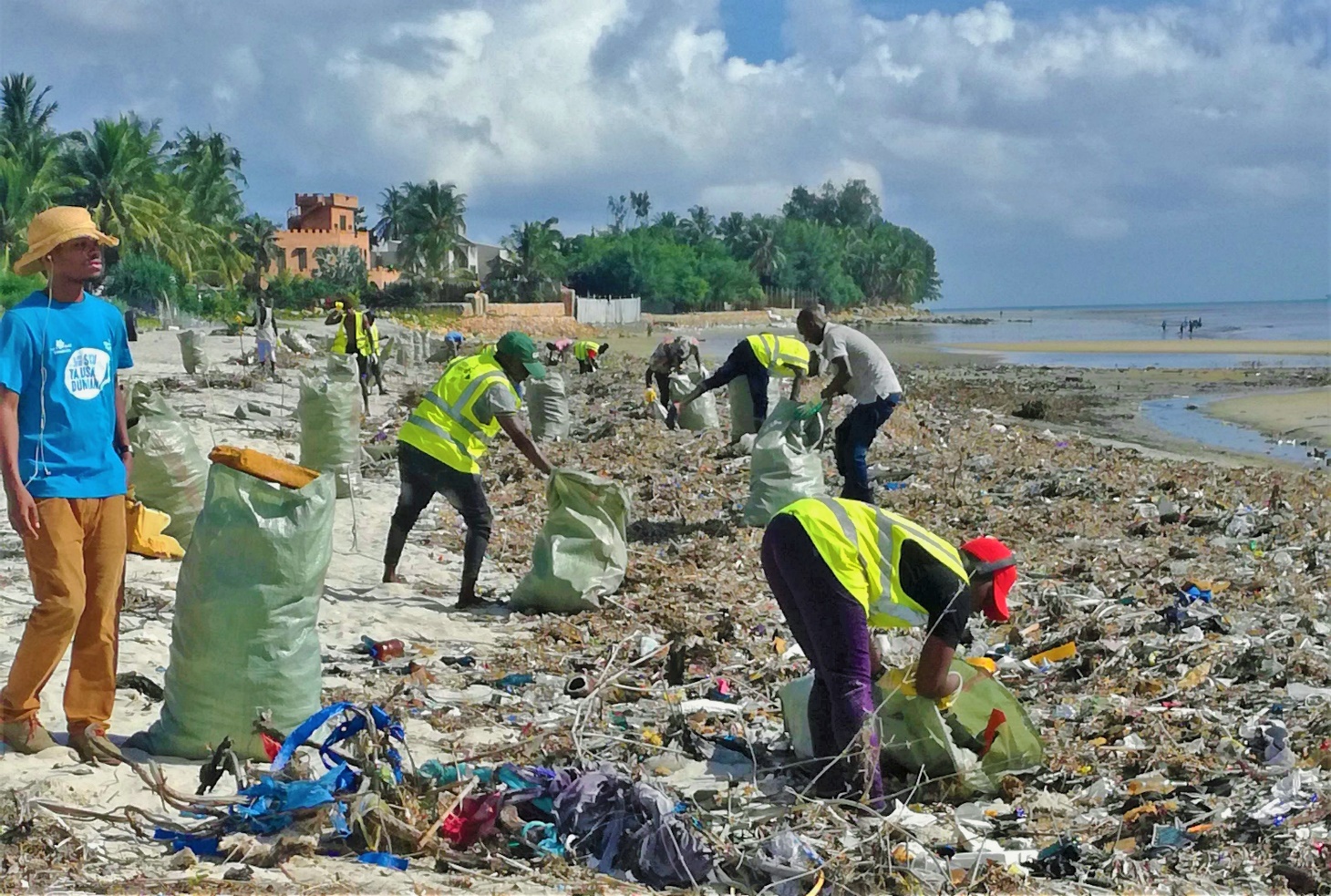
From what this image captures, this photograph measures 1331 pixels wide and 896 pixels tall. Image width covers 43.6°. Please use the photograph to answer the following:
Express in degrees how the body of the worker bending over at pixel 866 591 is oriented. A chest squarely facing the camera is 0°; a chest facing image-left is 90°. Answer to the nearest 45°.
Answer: approximately 270°

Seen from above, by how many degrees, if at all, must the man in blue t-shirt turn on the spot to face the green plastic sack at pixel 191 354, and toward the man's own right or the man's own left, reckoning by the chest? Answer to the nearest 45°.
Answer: approximately 135° to the man's own left

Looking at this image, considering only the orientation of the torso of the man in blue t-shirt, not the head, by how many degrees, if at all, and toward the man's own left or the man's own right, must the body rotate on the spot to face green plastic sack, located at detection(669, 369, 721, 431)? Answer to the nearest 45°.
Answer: approximately 90° to the man's own left

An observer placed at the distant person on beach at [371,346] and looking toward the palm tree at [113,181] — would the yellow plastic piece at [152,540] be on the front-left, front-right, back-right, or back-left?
back-left

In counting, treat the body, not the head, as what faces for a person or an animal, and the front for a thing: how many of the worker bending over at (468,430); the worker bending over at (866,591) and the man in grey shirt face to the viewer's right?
2

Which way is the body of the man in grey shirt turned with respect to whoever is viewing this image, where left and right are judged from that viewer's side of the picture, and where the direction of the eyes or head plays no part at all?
facing to the left of the viewer

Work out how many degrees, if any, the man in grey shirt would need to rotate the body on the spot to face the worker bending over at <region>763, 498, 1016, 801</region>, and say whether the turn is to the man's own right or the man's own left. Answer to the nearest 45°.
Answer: approximately 90° to the man's own left

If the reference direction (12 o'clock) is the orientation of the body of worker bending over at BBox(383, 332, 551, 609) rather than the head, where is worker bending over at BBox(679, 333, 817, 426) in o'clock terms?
worker bending over at BBox(679, 333, 817, 426) is roughly at 10 o'clock from worker bending over at BBox(383, 332, 551, 609).

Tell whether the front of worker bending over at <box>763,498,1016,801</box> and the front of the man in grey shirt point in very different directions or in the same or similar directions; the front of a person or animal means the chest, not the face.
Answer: very different directions

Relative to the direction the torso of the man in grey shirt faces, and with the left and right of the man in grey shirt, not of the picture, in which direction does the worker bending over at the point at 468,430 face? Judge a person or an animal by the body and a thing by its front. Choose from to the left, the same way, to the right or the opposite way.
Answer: the opposite way
